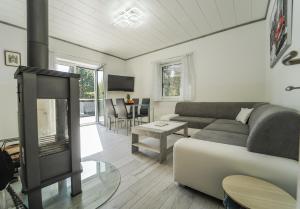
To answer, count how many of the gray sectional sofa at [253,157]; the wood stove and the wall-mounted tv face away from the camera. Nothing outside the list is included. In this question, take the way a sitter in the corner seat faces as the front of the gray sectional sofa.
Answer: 0

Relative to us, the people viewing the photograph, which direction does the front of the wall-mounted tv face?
facing the viewer

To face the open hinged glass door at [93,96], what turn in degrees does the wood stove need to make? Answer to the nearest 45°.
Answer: approximately 135° to its left

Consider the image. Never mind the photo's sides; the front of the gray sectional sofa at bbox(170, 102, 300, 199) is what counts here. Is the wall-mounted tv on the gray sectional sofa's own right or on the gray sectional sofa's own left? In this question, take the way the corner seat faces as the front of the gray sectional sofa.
on the gray sectional sofa's own right

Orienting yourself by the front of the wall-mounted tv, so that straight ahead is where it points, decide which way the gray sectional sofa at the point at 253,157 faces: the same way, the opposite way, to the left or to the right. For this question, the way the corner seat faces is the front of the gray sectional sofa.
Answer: to the right

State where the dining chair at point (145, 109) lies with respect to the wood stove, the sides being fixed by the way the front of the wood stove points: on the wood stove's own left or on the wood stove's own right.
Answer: on the wood stove's own left

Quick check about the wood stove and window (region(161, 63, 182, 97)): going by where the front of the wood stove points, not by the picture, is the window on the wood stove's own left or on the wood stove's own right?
on the wood stove's own left

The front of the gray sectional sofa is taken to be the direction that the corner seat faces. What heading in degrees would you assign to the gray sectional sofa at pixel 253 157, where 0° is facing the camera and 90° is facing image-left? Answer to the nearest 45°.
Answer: approximately 45°

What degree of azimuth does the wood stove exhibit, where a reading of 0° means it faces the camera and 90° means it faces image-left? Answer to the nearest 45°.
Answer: approximately 315°

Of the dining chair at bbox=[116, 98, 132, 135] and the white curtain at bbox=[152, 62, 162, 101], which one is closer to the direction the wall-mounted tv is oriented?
the dining chair

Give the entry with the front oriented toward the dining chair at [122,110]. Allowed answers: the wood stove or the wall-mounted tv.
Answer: the wall-mounted tv

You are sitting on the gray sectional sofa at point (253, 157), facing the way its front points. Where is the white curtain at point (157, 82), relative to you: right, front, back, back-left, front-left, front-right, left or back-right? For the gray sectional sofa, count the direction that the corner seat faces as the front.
right

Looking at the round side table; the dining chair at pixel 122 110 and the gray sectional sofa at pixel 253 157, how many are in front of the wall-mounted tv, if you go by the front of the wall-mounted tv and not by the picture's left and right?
3

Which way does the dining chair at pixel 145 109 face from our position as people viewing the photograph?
facing the viewer and to the left of the viewer

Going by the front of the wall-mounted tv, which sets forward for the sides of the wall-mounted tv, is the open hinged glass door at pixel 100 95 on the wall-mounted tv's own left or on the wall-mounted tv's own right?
on the wall-mounted tv's own right

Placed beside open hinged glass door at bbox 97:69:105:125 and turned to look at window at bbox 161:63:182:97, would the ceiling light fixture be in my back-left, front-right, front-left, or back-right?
front-right

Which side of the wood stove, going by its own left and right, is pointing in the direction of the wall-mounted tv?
back

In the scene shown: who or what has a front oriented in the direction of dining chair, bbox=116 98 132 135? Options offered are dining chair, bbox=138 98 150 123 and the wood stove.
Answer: dining chair, bbox=138 98 150 123

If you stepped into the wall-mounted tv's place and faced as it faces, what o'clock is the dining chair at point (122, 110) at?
The dining chair is roughly at 12 o'clock from the wall-mounted tv.
